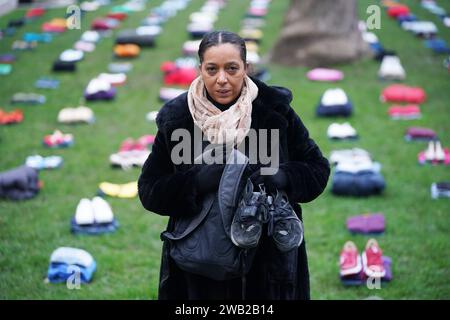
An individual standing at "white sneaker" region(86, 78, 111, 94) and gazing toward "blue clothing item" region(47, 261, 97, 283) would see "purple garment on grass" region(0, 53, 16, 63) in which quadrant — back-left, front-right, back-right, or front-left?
back-right

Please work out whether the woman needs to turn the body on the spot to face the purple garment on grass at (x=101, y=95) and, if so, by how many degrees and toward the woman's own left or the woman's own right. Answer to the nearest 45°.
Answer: approximately 180°

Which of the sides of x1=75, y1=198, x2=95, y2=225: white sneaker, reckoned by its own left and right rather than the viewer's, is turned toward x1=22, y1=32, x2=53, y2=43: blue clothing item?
back

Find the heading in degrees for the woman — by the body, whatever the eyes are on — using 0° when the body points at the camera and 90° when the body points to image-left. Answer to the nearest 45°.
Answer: approximately 0°

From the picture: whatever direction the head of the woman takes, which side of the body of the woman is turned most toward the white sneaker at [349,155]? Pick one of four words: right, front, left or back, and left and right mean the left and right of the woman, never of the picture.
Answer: back

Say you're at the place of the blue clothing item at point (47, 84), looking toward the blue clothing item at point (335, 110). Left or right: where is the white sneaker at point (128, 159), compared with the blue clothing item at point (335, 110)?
right

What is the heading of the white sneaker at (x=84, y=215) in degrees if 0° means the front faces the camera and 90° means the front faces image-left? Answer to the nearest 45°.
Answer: approximately 0°

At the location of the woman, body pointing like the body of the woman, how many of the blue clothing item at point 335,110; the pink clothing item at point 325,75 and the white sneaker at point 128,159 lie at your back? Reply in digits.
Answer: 3

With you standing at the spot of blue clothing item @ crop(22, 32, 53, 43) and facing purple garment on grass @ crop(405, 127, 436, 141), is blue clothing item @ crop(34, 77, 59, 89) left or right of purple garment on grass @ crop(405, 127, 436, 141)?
right

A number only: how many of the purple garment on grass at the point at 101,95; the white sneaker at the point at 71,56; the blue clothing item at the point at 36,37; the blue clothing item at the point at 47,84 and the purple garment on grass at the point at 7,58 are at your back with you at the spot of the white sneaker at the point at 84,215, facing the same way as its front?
5

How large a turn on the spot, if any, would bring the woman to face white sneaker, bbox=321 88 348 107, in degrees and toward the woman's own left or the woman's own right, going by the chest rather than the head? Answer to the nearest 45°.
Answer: approximately 180°
